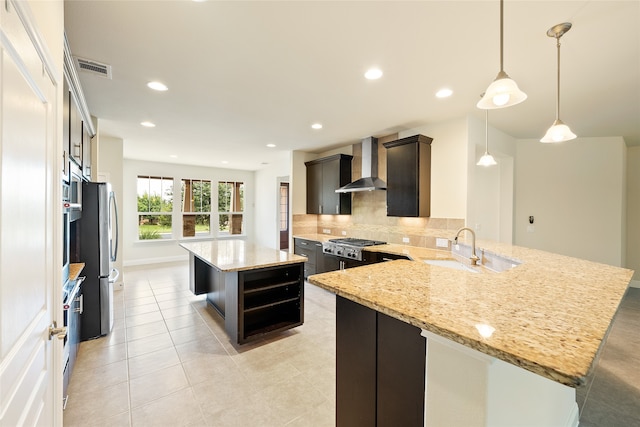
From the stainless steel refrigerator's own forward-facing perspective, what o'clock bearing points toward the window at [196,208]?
The window is roughly at 10 o'clock from the stainless steel refrigerator.

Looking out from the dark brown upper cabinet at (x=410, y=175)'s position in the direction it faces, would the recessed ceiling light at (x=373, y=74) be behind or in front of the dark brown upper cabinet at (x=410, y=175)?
in front

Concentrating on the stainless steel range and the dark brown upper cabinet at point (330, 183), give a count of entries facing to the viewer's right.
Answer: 0

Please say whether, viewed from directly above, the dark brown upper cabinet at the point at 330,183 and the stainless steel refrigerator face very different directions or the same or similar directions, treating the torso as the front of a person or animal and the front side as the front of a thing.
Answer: very different directions

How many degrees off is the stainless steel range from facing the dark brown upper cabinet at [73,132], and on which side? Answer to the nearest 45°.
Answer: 0° — it already faces it

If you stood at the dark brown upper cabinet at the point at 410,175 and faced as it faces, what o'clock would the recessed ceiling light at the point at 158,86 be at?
The recessed ceiling light is roughly at 12 o'clock from the dark brown upper cabinet.

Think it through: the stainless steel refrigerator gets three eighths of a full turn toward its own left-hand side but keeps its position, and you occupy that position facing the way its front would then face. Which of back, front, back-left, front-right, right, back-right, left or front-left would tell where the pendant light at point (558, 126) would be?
back

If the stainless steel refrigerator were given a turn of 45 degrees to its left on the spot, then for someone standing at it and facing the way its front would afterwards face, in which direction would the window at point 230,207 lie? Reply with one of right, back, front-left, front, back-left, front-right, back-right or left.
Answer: front

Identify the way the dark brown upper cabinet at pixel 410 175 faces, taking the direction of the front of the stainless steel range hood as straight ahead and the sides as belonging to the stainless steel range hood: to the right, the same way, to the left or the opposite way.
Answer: the same way

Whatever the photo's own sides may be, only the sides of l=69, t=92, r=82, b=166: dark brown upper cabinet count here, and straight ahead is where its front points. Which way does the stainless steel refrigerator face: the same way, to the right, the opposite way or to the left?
the same way

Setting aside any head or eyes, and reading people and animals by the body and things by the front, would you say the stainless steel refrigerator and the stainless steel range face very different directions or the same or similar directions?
very different directions

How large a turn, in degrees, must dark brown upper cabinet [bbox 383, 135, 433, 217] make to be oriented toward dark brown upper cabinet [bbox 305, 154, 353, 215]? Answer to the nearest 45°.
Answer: approximately 90° to its right

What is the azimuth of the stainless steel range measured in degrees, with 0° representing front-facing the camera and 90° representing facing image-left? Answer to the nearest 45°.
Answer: approximately 45°

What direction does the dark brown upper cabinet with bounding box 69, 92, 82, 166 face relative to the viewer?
to the viewer's right

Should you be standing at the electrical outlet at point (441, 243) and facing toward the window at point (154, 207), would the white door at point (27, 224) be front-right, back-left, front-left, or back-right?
front-left

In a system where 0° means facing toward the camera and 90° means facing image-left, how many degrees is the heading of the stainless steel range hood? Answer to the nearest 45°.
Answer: approximately 45°

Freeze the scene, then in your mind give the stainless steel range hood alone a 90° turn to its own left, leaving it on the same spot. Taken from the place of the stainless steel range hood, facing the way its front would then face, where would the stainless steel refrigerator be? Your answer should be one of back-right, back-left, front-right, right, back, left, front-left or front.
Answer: right
